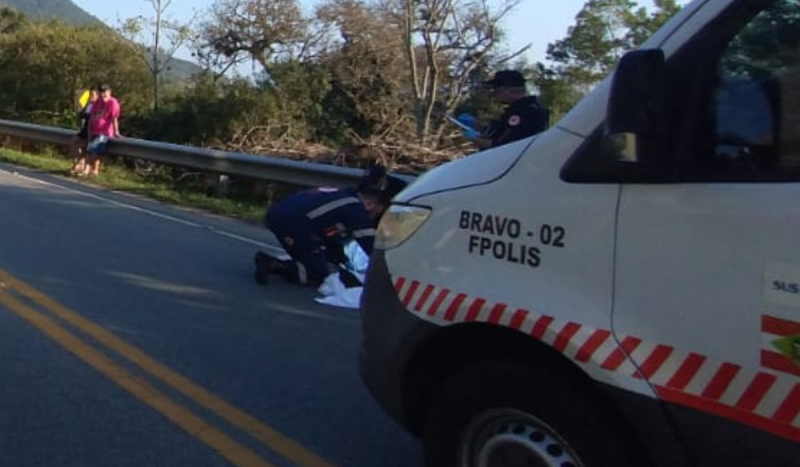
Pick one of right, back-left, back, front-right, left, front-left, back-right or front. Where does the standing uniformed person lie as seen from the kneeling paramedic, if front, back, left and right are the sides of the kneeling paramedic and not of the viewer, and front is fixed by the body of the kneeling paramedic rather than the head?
front

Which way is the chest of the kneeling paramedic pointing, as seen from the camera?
to the viewer's right

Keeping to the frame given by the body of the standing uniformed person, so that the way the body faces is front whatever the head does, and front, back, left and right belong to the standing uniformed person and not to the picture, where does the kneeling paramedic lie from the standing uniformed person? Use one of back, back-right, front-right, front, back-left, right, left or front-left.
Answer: front

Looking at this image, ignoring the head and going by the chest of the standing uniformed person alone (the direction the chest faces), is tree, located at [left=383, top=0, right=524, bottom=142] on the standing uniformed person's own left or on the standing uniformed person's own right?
on the standing uniformed person's own right

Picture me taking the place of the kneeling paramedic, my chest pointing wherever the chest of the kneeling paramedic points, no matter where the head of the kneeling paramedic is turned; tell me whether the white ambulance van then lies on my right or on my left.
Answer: on my right

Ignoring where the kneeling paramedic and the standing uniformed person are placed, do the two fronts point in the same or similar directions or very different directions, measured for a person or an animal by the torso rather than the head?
very different directions

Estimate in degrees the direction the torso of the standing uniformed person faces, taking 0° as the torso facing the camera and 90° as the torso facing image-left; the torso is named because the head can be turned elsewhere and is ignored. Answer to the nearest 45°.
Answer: approximately 90°

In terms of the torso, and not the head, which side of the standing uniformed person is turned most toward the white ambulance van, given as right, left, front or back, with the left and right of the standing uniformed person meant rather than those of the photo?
left
